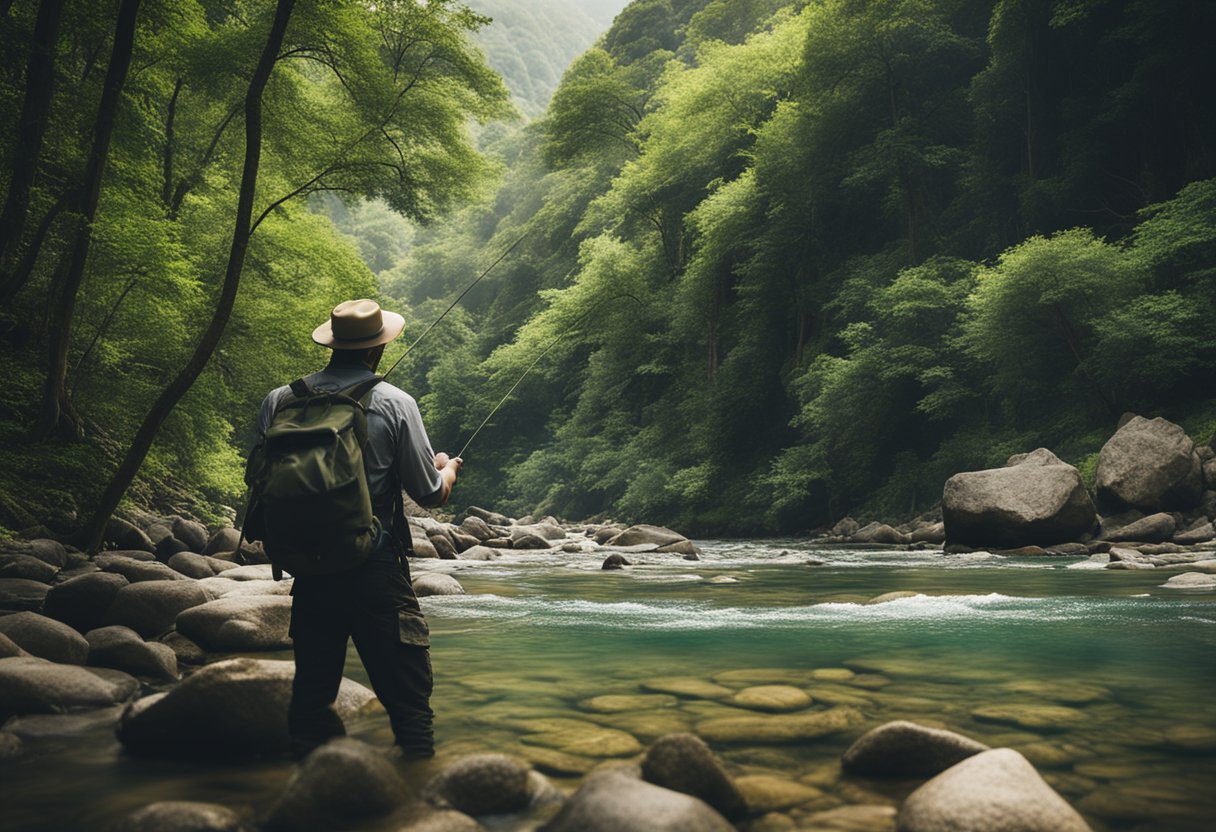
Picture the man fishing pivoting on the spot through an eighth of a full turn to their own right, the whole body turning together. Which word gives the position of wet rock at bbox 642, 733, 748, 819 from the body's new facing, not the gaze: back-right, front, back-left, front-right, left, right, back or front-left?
front-right

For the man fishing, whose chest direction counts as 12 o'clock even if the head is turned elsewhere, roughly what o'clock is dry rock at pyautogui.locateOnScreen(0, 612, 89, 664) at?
The dry rock is roughly at 9 o'clock from the man fishing.

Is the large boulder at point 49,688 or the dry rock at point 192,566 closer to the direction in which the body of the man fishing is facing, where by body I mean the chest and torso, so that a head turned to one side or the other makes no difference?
the dry rock

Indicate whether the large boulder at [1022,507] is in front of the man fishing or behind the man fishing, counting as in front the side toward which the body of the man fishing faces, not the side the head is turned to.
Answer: in front

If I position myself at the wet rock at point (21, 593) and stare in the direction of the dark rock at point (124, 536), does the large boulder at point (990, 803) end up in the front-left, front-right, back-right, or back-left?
back-right

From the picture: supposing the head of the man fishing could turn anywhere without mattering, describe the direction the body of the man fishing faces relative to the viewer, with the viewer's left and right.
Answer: facing away from the viewer and to the right of the viewer

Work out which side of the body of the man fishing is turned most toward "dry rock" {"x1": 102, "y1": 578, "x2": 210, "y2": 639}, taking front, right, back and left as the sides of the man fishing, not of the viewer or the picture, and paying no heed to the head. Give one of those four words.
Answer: left

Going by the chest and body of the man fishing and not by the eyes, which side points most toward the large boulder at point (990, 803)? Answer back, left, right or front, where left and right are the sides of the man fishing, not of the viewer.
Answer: right

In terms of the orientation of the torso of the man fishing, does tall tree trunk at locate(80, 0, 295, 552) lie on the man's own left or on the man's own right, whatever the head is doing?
on the man's own left

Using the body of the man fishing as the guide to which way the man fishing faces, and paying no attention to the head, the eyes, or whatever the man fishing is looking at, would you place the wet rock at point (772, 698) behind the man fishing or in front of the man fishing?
in front

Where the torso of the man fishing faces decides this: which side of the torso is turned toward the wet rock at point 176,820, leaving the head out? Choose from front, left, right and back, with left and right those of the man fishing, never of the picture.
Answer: back

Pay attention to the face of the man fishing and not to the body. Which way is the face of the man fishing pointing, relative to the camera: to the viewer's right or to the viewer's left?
to the viewer's right

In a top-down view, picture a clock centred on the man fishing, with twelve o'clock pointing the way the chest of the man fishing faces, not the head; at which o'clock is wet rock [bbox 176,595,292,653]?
The wet rock is roughly at 10 o'clock from the man fishing.

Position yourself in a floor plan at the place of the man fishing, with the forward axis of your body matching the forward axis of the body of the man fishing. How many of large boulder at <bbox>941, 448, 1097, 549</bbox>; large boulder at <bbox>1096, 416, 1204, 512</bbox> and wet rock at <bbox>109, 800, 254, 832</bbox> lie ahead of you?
2

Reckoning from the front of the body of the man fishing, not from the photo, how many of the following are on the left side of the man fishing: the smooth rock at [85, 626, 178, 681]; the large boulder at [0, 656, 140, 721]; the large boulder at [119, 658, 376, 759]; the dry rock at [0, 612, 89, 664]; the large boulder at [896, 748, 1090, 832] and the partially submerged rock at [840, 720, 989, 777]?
4

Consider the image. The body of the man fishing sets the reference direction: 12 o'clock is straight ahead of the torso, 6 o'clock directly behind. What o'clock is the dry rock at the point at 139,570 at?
The dry rock is roughly at 10 o'clock from the man fishing.

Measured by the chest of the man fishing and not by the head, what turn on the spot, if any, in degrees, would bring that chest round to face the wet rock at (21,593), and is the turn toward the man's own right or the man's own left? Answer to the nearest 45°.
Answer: approximately 90° to the man's own left

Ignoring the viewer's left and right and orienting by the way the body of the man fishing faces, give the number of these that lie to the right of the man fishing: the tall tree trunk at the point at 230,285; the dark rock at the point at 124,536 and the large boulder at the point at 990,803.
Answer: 1
